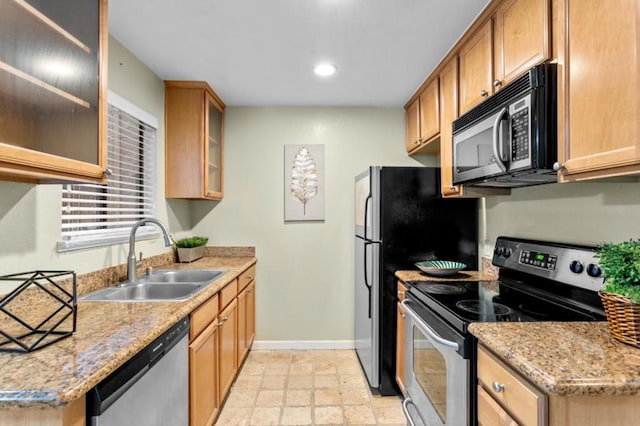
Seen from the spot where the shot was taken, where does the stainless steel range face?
facing the viewer and to the left of the viewer

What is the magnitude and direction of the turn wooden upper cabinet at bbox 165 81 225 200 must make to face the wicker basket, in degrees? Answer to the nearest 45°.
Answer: approximately 45° to its right

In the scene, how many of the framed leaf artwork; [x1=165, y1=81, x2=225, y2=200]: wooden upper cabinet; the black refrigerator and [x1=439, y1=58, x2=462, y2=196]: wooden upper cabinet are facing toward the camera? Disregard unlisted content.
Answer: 1

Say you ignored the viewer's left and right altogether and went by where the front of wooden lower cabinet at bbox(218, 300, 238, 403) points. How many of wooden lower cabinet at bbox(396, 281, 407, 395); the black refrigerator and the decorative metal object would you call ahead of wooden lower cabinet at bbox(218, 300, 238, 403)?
2

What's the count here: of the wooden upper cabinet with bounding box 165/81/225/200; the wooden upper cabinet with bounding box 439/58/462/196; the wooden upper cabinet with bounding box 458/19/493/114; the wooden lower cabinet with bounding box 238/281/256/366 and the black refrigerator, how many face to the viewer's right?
2

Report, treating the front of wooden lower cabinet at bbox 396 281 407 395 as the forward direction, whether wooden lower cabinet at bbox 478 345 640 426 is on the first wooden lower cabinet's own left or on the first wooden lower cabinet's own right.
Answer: on the first wooden lower cabinet's own left

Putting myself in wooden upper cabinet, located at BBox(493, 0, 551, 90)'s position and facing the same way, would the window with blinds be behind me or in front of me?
in front

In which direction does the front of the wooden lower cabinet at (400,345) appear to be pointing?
to the viewer's left

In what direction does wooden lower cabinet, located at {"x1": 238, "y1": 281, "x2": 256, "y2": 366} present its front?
to the viewer's right

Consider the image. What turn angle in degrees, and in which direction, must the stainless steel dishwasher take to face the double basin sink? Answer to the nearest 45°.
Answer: approximately 135° to its left

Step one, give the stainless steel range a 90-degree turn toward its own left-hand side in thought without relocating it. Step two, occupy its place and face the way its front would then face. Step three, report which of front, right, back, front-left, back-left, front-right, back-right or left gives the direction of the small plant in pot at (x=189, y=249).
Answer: back-right

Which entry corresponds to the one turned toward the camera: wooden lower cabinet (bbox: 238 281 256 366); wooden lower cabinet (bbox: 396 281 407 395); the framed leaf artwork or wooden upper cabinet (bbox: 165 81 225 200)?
the framed leaf artwork

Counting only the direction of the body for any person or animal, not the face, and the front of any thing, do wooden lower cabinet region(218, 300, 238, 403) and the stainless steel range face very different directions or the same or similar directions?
very different directions

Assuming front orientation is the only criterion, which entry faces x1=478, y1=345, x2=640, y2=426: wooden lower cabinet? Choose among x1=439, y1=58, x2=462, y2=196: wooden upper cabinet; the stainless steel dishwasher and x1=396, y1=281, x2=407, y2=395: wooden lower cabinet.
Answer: the stainless steel dishwasher

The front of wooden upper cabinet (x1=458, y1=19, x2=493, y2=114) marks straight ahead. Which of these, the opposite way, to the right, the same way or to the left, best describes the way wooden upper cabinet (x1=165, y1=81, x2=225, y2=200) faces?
the opposite way

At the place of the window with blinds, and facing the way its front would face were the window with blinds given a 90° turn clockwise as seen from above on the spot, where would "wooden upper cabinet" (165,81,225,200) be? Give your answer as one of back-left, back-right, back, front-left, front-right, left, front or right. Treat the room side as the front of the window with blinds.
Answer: back

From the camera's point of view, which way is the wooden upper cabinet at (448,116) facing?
to the viewer's left

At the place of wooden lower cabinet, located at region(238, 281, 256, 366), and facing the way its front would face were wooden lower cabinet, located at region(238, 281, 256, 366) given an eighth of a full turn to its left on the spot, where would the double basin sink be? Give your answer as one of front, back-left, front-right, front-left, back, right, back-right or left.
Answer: back

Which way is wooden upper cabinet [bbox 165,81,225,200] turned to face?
to the viewer's right

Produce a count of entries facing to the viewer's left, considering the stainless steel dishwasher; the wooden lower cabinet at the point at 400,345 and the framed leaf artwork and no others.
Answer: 1

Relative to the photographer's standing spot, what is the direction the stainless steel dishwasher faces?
facing the viewer and to the right of the viewer
